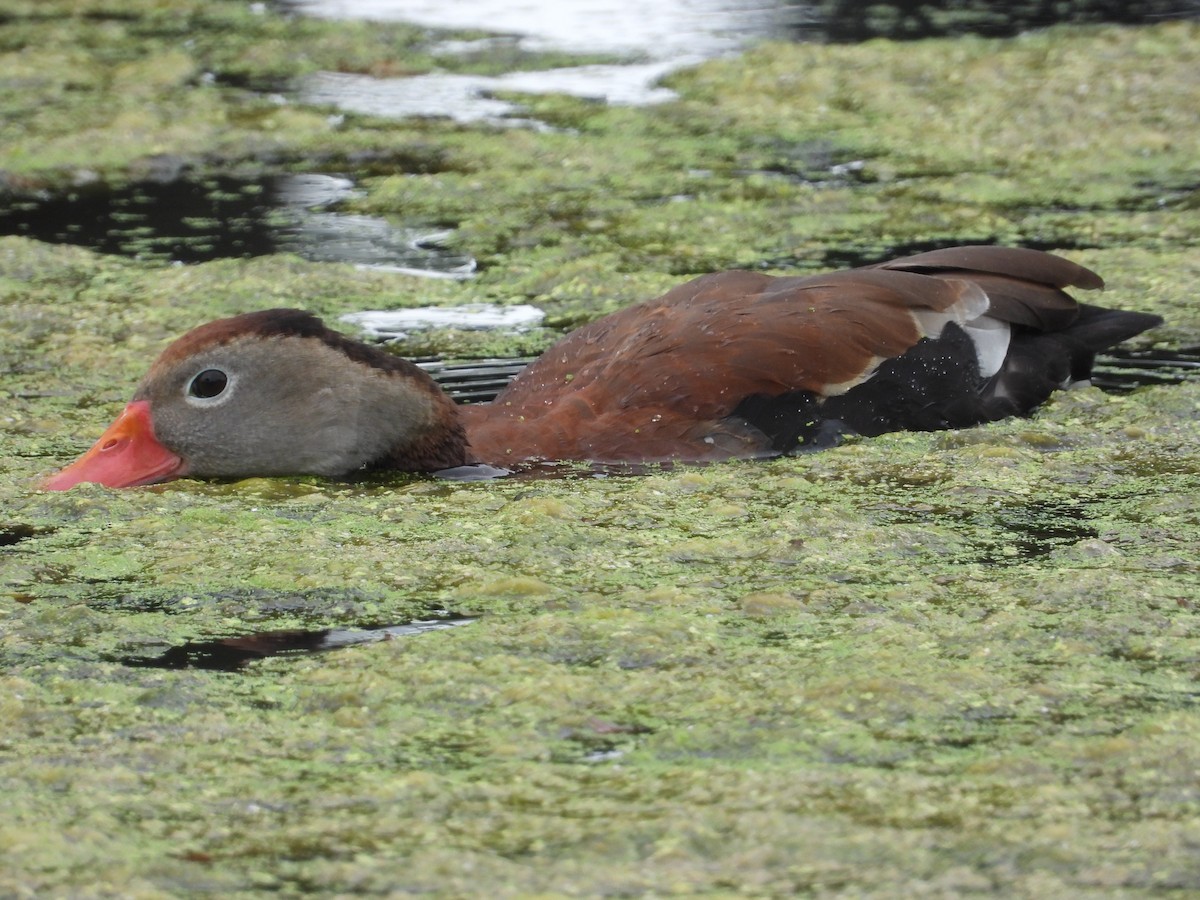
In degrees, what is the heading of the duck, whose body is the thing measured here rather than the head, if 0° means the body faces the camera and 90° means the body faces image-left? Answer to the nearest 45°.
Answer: approximately 90°
